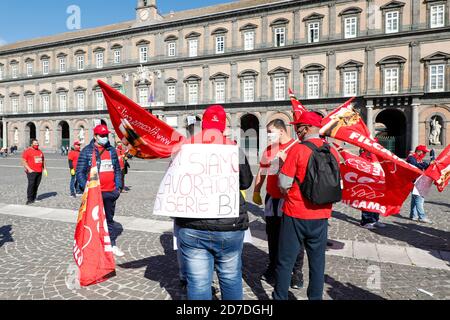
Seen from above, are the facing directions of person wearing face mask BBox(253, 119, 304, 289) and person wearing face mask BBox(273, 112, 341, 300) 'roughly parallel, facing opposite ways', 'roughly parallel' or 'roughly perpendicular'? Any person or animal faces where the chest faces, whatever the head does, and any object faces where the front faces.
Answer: roughly perpendicular

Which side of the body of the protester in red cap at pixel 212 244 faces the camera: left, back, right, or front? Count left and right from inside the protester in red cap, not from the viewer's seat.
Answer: back

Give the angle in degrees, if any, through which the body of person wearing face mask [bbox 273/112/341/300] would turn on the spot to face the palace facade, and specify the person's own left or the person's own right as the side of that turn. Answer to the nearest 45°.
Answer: approximately 45° to the person's own right

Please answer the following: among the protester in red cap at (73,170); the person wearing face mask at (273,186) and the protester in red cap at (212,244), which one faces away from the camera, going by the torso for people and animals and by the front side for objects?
the protester in red cap at (212,244)

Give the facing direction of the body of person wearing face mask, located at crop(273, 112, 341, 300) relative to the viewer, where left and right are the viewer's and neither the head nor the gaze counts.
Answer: facing away from the viewer and to the left of the viewer
